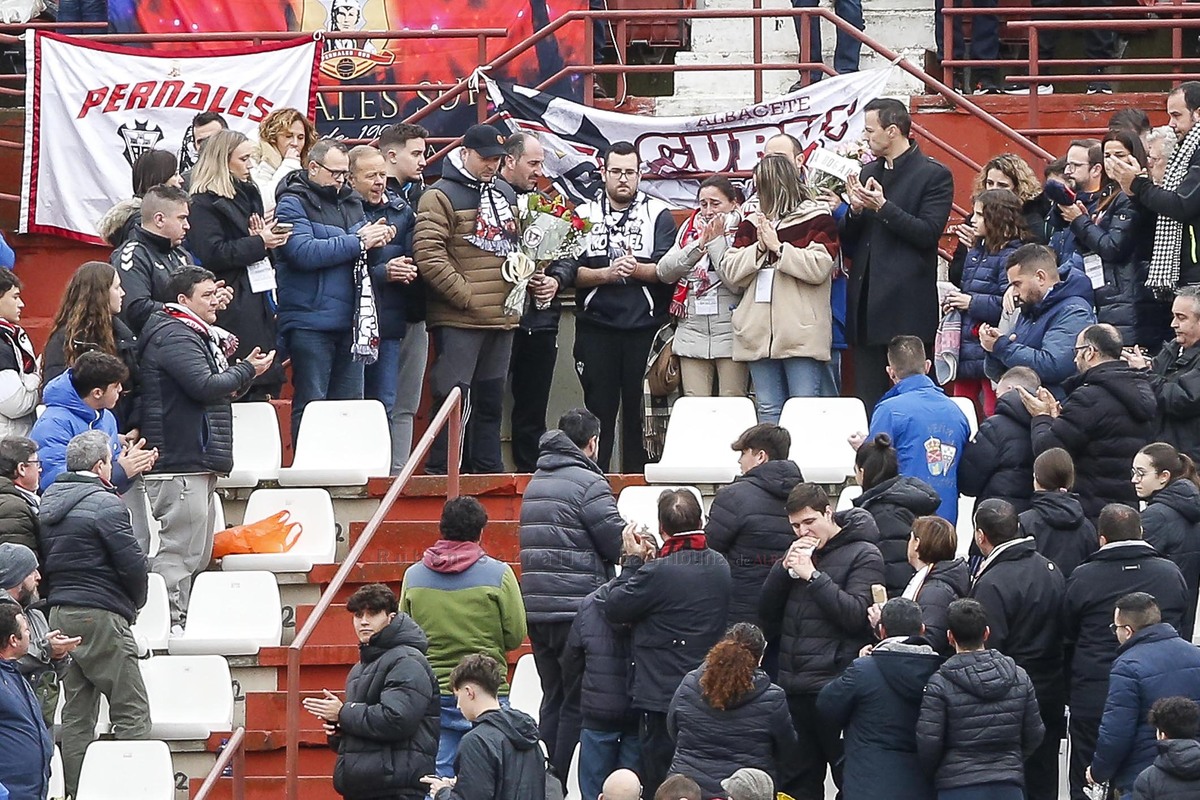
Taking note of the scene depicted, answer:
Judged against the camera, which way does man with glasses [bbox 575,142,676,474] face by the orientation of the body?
toward the camera

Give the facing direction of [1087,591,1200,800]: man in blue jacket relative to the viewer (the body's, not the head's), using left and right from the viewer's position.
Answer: facing away from the viewer and to the left of the viewer

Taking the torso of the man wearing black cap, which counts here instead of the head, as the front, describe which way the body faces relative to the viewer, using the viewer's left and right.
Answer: facing the viewer and to the right of the viewer

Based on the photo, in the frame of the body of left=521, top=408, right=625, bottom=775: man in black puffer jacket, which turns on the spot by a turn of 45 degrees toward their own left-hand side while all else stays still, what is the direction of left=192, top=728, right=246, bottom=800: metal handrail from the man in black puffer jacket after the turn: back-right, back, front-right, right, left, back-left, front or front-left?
left

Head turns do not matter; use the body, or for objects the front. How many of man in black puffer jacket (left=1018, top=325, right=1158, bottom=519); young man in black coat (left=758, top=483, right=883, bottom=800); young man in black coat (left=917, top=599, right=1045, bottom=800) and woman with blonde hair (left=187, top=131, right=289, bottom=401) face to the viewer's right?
1

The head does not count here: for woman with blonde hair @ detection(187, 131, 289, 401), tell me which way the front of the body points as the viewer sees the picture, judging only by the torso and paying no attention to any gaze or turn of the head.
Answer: to the viewer's right

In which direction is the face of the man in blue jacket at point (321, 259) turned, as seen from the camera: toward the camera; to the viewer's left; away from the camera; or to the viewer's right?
to the viewer's right

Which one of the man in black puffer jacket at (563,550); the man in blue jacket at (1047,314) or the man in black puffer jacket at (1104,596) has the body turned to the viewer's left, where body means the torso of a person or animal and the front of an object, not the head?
the man in blue jacket

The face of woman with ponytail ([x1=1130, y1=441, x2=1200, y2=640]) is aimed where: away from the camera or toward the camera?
toward the camera

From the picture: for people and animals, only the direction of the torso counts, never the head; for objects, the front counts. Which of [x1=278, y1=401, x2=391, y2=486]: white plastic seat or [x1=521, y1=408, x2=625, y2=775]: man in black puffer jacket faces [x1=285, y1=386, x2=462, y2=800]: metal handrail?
the white plastic seat

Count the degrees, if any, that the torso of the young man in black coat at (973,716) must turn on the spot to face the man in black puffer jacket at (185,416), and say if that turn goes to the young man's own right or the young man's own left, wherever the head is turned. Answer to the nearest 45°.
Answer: approximately 90° to the young man's own left

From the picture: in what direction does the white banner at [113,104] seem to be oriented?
toward the camera

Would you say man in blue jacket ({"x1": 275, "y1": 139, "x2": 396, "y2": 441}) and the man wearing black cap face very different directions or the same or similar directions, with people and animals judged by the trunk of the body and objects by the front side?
same or similar directions

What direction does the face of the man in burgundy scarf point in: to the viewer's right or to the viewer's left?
to the viewer's left

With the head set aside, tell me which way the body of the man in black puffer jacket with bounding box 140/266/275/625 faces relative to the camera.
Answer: to the viewer's right
